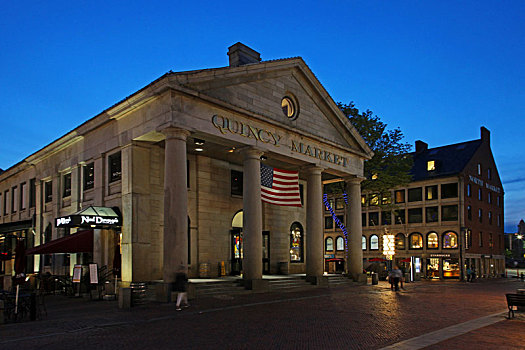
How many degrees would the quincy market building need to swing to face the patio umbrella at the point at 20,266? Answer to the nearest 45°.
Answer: approximately 90° to its right

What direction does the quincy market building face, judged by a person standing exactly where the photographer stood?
facing the viewer and to the right of the viewer

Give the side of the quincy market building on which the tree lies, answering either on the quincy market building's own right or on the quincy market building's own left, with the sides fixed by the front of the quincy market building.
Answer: on the quincy market building's own left
